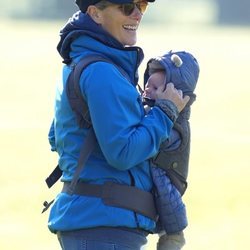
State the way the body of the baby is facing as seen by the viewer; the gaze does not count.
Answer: to the viewer's left

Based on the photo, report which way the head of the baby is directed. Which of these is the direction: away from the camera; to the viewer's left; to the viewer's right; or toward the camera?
to the viewer's left

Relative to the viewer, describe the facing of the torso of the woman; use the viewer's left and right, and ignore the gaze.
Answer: facing to the right of the viewer
